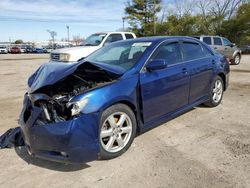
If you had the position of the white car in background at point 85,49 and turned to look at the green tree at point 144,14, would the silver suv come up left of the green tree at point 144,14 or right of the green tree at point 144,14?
right

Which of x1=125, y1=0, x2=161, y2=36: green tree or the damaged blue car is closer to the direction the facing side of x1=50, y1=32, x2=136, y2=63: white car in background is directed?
the damaged blue car

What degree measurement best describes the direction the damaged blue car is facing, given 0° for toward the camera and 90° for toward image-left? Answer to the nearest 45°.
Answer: approximately 45°

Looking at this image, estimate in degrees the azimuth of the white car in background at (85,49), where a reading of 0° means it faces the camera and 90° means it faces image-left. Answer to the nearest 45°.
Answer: approximately 45°

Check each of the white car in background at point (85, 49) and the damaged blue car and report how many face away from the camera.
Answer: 0

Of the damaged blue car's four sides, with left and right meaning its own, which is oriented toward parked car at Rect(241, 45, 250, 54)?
back

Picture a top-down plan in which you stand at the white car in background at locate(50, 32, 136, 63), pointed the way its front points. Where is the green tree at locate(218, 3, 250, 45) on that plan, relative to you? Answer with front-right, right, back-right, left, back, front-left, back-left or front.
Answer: back

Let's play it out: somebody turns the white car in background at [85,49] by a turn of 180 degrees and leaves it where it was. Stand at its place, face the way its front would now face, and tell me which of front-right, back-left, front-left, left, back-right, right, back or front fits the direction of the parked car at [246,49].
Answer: front

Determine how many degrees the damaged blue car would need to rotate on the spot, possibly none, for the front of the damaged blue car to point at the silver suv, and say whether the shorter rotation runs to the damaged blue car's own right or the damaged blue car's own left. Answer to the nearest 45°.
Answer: approximately 180°

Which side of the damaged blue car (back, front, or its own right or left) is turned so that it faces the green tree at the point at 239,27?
back

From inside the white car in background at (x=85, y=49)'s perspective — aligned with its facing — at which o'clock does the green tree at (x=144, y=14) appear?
The green tree is roughly at 5 o'clock from the white car in background.

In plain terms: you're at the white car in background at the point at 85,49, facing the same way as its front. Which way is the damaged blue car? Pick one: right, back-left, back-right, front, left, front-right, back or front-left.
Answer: front-left

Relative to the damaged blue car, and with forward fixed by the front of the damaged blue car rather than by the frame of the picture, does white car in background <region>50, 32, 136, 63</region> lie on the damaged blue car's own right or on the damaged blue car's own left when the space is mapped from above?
on the damaged blue car's own right
